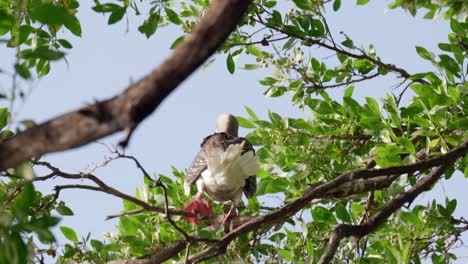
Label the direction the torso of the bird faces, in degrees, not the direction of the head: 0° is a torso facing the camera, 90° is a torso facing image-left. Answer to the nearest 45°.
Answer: approximately 180°

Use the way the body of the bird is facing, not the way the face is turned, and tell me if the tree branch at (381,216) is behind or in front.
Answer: behind
